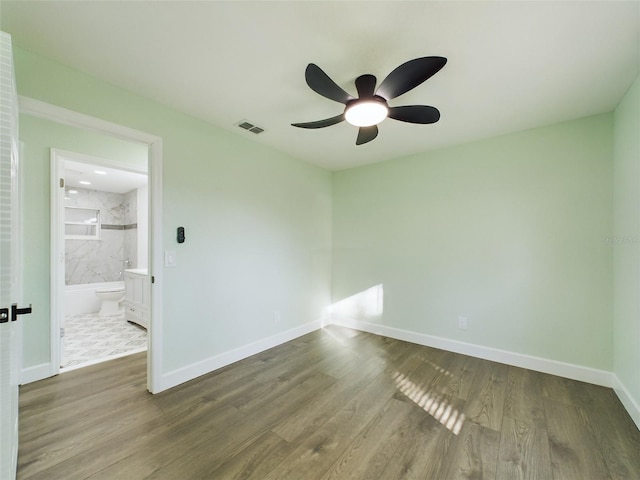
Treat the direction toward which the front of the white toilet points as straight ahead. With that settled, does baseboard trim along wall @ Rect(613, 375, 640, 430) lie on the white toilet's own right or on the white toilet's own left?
on the white toilet's own left

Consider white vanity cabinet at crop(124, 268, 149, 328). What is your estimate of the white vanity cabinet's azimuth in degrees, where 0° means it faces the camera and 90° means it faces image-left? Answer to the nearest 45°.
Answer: approximately 45°

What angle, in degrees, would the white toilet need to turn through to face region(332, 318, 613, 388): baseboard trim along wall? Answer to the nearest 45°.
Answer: approximately 135° to its left

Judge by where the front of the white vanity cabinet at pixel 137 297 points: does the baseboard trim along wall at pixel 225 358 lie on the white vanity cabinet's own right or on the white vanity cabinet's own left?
on the white vanity cabinet's own left

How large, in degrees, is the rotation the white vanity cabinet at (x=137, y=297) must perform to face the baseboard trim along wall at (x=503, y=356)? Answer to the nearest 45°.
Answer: approximately 90° to its left
